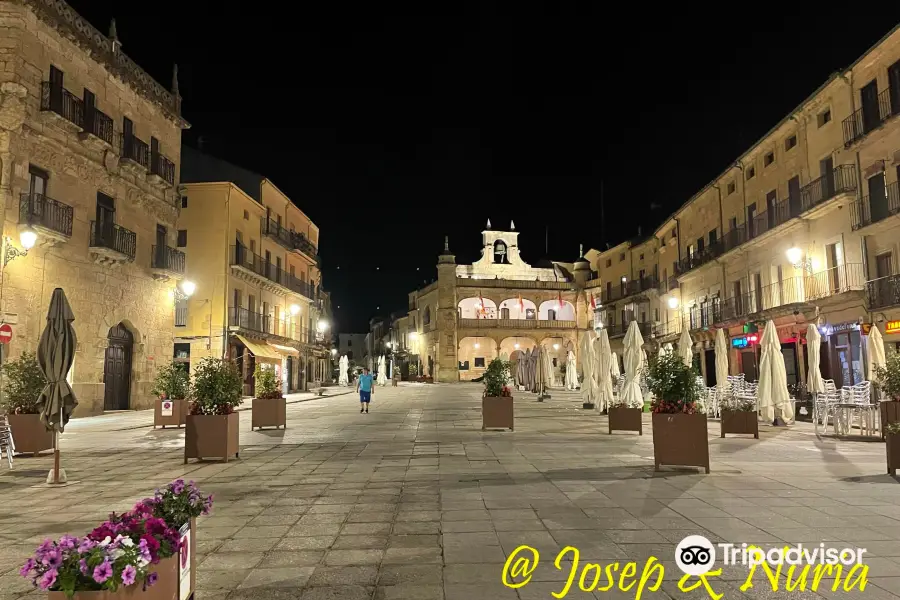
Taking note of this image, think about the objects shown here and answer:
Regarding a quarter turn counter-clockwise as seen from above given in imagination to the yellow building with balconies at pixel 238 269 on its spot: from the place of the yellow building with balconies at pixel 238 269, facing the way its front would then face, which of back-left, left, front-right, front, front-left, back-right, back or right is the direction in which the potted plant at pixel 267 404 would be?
back-right

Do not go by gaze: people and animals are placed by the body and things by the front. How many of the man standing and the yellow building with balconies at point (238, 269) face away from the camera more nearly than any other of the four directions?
0

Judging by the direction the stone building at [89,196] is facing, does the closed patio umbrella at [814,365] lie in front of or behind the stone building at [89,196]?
in front

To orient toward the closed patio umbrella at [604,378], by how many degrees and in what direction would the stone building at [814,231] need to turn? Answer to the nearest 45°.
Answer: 0° — it already faces it

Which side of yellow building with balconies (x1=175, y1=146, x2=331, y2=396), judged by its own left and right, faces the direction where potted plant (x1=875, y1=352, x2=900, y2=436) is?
front

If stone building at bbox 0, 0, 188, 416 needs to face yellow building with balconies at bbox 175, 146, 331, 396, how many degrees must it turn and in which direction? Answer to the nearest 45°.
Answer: approximately 90° to its left

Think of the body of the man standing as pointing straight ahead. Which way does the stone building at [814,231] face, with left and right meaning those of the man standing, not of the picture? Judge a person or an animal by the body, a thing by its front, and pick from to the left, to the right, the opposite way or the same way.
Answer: to the right

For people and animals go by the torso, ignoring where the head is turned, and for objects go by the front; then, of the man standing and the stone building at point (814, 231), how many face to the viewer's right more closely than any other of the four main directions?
0

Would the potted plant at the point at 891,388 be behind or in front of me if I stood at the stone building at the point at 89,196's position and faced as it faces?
in front
